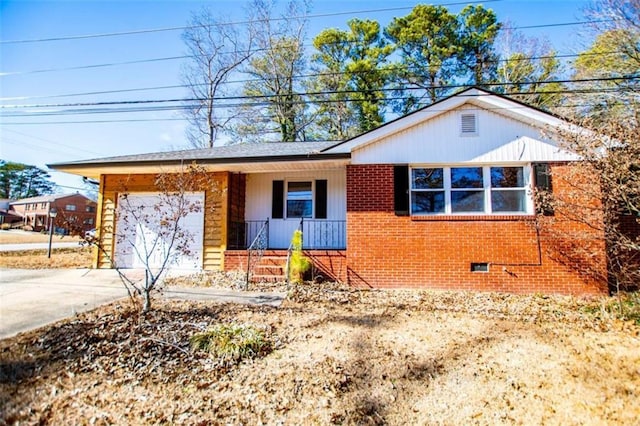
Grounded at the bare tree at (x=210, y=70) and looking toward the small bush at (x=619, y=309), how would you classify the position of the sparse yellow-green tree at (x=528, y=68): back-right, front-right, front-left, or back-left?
front-left

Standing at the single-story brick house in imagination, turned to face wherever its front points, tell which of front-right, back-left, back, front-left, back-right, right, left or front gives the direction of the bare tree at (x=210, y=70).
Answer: back-right

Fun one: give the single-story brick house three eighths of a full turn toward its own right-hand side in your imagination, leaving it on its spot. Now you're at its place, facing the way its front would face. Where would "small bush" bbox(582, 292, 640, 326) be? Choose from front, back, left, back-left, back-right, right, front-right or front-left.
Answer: back

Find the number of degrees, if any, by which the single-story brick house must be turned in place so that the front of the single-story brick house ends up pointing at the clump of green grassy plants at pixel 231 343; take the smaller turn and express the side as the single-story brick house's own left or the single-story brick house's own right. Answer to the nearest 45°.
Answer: approximately 45° to the single-story brick house's own right

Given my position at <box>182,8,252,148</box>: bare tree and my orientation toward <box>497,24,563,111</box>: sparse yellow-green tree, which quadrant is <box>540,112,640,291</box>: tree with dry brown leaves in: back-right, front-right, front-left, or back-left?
front-right

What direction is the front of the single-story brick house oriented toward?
toward the camera

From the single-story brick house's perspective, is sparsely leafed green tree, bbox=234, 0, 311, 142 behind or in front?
behind

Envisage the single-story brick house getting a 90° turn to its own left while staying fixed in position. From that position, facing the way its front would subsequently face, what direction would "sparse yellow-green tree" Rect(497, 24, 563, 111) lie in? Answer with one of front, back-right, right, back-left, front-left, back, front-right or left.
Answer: front-left

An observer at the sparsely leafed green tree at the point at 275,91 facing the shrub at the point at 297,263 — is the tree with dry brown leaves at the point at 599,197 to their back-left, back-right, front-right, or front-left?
front-left
